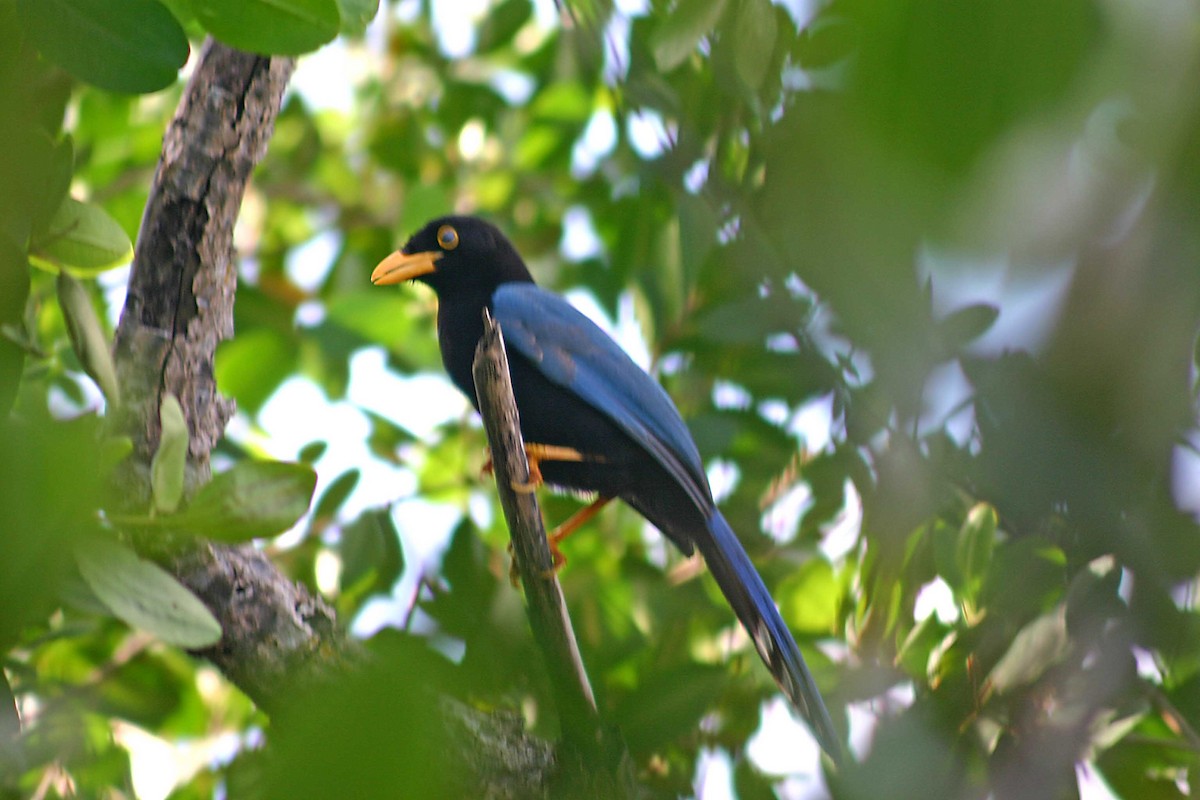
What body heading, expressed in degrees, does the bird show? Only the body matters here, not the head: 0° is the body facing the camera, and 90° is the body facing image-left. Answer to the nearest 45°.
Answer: approximately 90°
